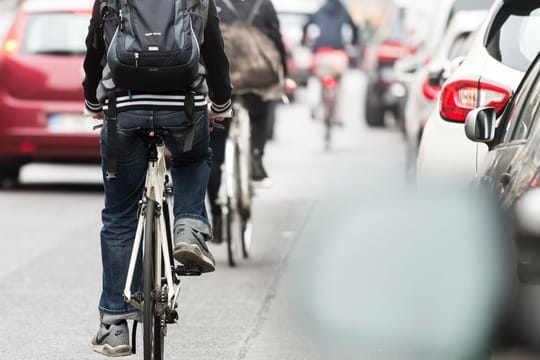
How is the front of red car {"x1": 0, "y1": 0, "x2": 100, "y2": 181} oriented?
away from the camera

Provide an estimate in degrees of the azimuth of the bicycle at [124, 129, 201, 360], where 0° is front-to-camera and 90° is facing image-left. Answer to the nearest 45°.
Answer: approximately 180°

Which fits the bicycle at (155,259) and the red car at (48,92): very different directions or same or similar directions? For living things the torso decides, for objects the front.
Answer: same or similar directions

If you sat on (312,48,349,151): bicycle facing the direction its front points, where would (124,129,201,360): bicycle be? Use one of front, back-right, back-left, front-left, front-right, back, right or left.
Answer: back

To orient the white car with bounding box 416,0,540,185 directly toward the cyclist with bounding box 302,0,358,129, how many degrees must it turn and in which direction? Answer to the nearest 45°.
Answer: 0° — it already faces them

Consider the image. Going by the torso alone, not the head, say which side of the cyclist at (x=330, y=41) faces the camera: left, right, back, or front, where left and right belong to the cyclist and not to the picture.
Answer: back

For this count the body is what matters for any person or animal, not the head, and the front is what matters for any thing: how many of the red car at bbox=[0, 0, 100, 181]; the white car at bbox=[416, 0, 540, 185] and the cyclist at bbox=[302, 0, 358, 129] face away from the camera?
3

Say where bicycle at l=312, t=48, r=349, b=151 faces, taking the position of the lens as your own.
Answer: facing away from the viewer

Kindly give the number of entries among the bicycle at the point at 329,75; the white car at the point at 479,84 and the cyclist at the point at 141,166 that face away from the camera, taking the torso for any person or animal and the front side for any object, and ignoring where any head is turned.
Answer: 3

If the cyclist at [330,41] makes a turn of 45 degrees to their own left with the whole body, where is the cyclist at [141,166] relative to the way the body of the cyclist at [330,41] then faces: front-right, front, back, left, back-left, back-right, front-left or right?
back-left

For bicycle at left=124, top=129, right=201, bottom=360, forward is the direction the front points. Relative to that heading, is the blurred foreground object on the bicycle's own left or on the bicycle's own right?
on the bicycle's own right

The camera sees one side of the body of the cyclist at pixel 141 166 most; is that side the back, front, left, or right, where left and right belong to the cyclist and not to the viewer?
back

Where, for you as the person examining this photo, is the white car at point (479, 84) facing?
facing away from the viewer

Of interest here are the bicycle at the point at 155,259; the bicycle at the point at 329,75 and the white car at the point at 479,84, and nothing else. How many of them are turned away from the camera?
3

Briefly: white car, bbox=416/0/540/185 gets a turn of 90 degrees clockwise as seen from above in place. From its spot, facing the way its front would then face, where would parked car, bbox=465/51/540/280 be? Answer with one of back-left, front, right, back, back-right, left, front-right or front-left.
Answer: right
